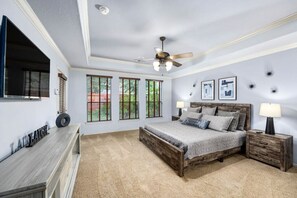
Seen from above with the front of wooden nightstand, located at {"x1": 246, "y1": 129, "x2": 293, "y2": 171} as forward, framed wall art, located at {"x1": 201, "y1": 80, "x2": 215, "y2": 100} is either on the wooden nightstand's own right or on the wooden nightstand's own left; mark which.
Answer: on the wooden nightstand's own right

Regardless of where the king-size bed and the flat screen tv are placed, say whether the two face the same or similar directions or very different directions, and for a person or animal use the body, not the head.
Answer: very different directions

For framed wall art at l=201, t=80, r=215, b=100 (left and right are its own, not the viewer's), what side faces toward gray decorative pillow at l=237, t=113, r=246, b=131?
left

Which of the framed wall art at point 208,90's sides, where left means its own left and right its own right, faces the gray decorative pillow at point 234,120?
left

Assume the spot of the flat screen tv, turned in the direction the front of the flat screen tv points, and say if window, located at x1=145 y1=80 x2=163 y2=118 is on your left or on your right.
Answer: on your left

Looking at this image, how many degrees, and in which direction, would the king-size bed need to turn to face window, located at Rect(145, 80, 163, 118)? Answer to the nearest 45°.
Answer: approximately 90° to its right

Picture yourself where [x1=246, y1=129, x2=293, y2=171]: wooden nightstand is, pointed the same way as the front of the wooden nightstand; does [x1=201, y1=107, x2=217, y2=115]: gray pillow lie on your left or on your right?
on your right

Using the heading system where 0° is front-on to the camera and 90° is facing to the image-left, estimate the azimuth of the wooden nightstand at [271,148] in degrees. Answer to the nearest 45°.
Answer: approximately 45°

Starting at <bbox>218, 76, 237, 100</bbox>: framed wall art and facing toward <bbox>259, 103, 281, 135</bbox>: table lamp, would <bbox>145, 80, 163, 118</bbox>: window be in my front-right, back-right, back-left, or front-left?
back-right

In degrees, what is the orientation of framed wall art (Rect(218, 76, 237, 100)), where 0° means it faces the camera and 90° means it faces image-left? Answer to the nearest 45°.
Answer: approximately 45°

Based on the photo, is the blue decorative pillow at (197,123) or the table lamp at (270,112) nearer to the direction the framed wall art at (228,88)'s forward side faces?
the blue decorative pillow

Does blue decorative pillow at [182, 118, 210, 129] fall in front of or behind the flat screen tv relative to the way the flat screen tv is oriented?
in front

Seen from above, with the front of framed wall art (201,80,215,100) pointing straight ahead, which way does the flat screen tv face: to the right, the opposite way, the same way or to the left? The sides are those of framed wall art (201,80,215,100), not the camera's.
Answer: the opposite way
